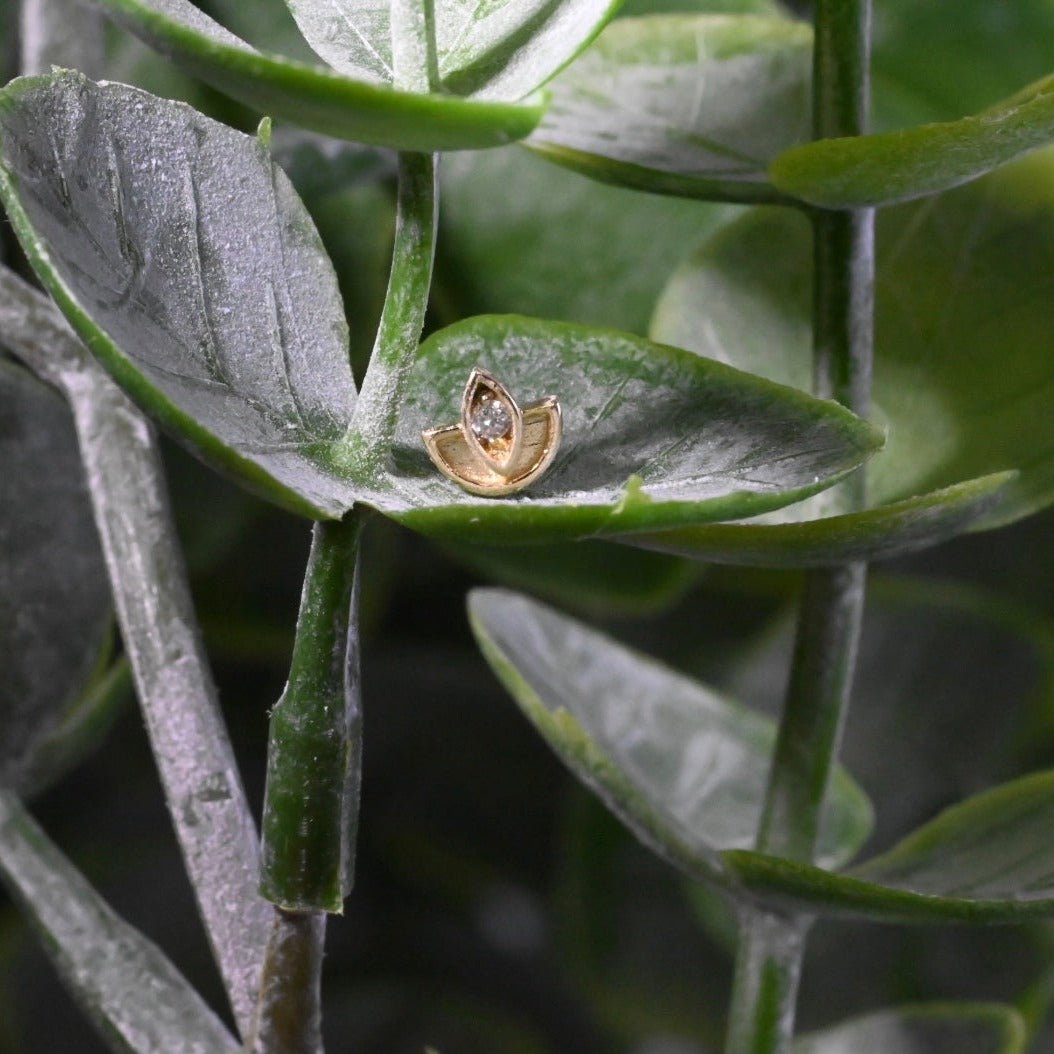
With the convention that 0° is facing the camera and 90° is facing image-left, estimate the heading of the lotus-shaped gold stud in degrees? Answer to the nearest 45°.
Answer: approximately 0°
